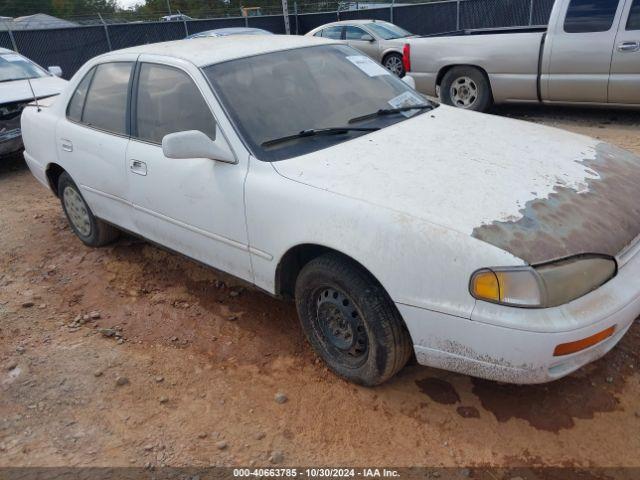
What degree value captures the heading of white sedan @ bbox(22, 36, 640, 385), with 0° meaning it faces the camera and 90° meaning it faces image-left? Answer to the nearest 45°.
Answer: approximately 315°

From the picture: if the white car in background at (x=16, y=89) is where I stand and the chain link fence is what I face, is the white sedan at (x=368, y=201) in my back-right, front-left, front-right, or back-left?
back-right

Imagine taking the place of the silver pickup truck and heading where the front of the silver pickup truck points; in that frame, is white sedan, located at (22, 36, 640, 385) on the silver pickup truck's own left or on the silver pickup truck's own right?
on the silver pickup truck's own right

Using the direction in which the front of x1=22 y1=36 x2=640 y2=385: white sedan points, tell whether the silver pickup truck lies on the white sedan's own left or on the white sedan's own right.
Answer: on the white sedan's own left

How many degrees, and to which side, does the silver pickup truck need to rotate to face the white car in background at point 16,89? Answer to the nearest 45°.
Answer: approximately 180°

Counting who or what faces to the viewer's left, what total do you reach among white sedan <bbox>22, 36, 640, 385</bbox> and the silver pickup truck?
0

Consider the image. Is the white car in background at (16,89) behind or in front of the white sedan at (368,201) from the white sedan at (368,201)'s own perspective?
behind

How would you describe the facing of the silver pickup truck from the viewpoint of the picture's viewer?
facing to the right of the viewer
